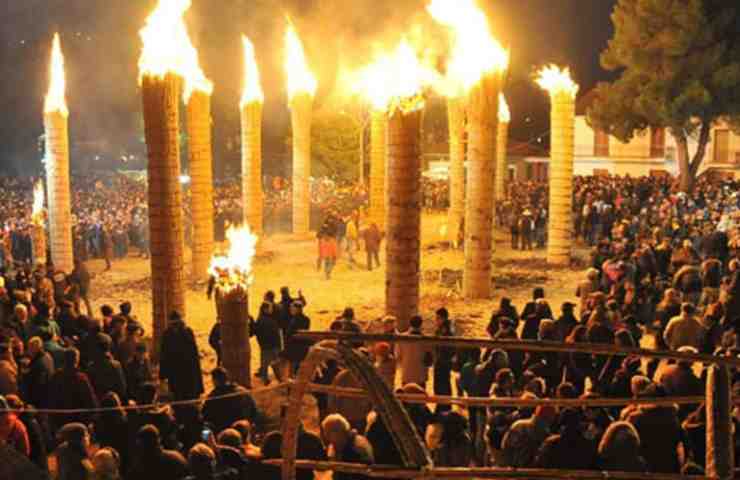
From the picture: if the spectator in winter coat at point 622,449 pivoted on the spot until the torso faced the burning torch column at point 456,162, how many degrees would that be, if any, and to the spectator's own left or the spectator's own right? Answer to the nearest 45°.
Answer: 0° — they already face it

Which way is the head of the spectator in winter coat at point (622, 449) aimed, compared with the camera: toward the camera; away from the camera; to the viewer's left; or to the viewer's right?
away from the camera

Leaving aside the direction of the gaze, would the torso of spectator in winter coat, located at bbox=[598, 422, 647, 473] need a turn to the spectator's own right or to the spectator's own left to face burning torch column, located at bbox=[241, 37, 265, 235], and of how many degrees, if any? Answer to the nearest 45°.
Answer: approximately 45° to the spectator's own left

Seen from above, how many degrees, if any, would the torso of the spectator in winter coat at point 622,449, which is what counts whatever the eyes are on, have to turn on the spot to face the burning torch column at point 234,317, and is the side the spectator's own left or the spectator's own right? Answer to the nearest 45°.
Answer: approximately 45° to the spectator's own left

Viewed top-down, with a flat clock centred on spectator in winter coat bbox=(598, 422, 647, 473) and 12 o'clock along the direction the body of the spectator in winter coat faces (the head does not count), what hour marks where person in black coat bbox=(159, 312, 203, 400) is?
The person in black coat is roughly at 10 o'clock from the spectator in winter coat.

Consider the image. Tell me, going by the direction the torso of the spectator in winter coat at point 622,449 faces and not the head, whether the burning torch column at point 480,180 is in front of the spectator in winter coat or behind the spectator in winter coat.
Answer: in front

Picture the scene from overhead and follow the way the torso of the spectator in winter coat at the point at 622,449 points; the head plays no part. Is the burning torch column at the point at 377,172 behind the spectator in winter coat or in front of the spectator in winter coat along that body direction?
in front

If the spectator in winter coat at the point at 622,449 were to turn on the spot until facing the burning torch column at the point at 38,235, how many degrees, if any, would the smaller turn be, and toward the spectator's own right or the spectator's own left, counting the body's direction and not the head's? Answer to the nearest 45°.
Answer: approximately 45° to the spectator's own left

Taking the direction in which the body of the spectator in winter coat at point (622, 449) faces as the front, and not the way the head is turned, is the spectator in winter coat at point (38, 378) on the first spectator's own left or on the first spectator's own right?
on the first spectator's own left

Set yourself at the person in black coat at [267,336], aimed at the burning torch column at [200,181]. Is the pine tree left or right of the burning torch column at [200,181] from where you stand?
right

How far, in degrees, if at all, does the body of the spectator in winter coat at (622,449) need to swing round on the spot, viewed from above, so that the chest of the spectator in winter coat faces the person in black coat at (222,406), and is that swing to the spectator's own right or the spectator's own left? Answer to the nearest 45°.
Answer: approximately 90° to the spectator's own left

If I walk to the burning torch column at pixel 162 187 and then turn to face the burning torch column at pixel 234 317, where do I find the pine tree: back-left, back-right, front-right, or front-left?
back-left

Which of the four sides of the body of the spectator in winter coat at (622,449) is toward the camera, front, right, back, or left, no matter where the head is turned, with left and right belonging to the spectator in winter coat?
back

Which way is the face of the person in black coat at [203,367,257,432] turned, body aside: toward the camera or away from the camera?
away from the camera

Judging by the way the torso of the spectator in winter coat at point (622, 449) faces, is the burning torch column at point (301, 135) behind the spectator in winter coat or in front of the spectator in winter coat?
in front
